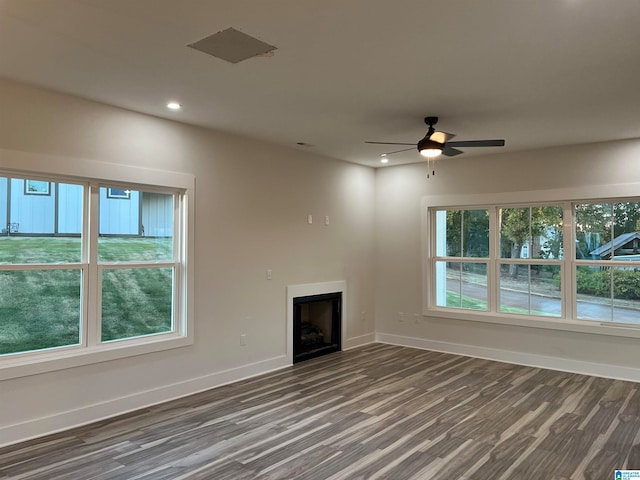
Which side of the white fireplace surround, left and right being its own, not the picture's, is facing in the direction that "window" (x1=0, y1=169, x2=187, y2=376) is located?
right

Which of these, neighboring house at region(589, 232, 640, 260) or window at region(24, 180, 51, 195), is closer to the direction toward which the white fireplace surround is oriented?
the neighboring house

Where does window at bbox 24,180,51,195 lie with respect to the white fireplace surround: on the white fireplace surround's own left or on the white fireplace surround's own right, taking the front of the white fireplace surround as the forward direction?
on the white fireplace surround's own right

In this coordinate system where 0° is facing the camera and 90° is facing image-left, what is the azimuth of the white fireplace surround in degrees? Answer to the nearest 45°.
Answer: approximately 315°
